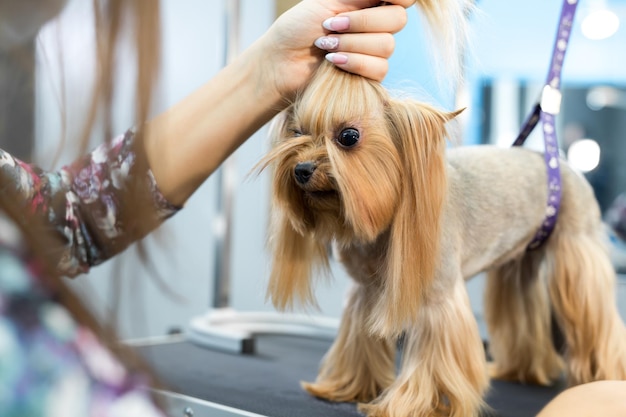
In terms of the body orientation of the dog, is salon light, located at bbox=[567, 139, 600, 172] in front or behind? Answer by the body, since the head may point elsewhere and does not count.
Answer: behind

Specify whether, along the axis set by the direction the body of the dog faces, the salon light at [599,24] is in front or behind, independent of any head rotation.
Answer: behind

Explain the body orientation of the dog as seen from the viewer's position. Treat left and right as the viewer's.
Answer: facing the viewer and to the left of the viewer
